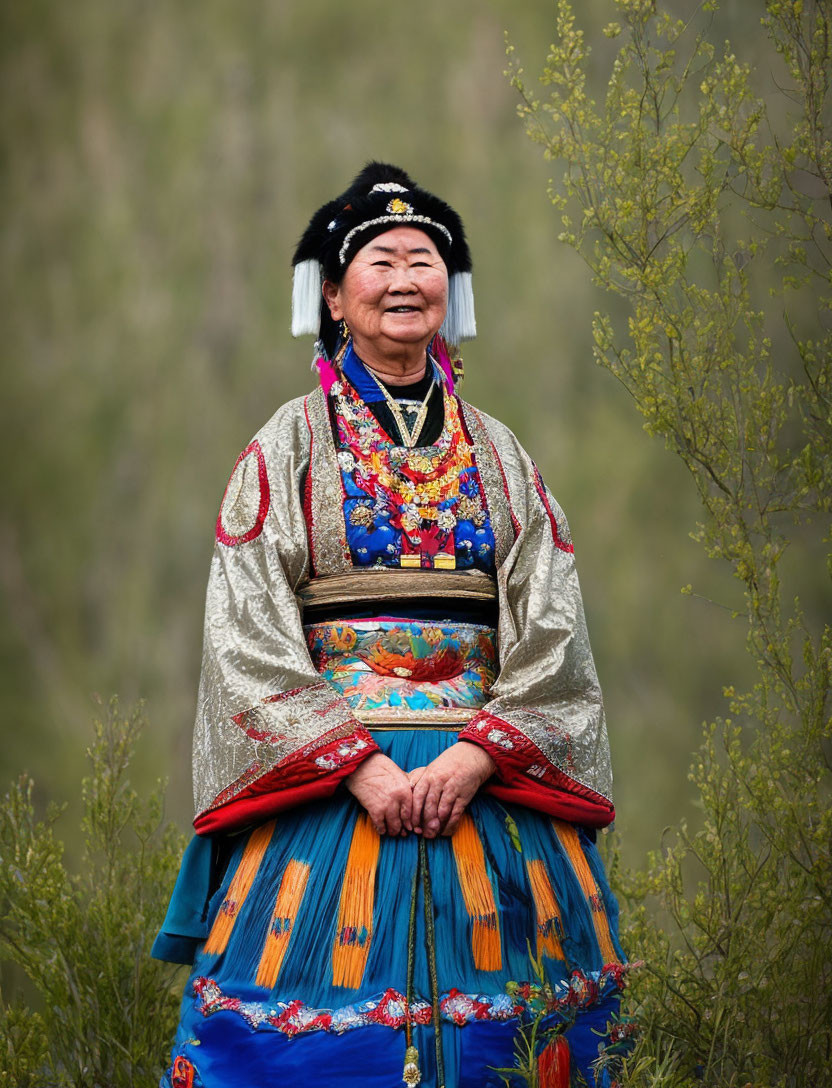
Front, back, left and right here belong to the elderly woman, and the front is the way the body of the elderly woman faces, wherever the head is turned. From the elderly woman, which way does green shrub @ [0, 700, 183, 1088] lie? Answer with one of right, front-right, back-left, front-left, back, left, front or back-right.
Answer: back-right

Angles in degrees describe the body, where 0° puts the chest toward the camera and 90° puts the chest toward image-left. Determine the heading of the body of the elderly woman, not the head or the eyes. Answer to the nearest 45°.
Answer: approximately 0°

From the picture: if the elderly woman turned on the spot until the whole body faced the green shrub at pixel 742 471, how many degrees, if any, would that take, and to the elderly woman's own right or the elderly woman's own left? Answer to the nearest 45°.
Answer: approximately 90° to the elderly woman's own left
